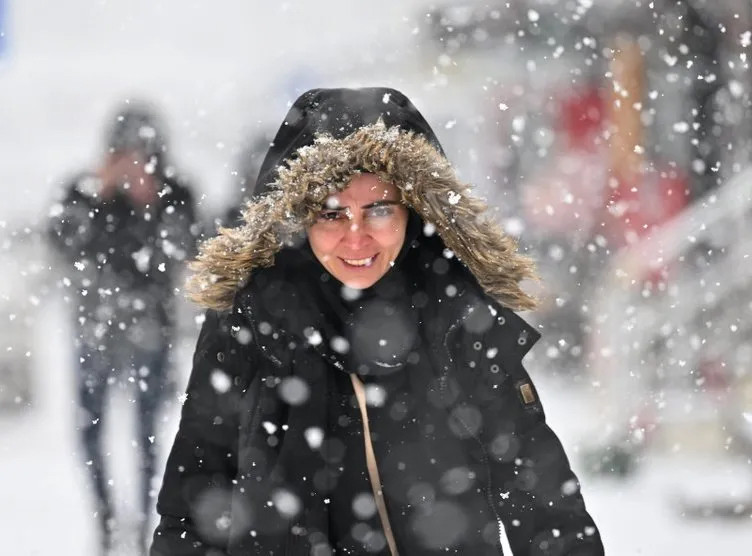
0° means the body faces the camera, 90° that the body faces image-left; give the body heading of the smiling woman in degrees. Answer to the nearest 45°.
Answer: approximately 0°

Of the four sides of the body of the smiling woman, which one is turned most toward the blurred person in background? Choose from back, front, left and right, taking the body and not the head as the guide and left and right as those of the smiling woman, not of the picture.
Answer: back
